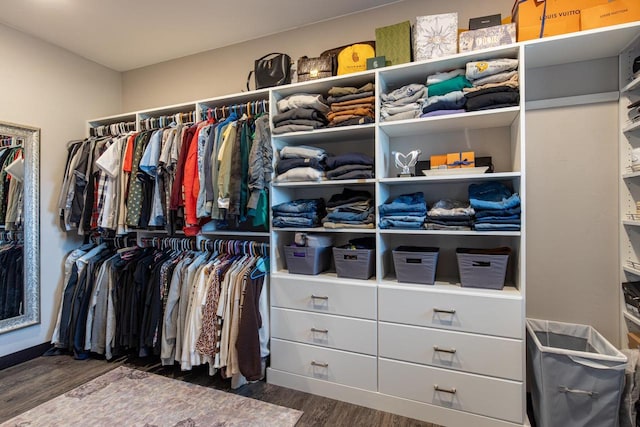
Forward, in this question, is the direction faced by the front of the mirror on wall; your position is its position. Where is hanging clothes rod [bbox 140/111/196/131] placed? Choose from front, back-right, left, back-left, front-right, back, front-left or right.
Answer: front

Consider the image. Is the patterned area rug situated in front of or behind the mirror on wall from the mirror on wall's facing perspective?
in front

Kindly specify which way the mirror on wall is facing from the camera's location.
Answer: facing the viewer and to the right of the viewer

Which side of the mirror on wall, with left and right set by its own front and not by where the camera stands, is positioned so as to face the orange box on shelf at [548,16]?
front

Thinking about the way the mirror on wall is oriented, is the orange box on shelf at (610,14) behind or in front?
in front

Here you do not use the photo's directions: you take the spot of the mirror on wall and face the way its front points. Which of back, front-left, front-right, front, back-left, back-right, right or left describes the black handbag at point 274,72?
front

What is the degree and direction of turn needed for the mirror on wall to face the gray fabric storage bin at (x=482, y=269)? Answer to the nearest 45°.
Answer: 0° — it already faces it

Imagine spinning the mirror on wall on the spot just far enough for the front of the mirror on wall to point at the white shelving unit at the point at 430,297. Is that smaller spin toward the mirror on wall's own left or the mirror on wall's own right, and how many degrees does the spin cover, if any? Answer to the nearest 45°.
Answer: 0° — it already faces it

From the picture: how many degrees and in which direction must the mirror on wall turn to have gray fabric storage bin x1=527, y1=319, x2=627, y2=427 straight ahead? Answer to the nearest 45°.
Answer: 0° — it already faces it

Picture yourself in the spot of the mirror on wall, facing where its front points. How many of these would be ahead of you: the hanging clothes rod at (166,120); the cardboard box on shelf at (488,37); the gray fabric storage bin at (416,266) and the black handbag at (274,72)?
4

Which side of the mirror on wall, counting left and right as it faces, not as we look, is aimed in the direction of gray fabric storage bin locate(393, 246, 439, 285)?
front

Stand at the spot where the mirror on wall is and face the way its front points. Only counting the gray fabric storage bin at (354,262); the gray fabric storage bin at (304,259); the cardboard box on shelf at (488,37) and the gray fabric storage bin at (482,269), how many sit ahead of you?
4
